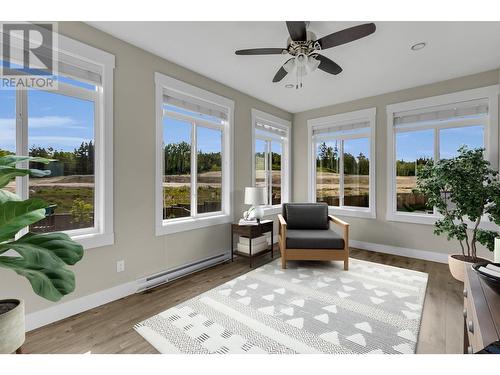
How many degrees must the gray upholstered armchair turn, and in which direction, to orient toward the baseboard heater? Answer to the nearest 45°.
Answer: approximately 90° to its right

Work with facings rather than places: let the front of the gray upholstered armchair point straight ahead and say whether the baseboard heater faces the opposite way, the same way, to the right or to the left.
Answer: to the left

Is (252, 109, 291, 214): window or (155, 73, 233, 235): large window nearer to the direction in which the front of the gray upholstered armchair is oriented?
the large window

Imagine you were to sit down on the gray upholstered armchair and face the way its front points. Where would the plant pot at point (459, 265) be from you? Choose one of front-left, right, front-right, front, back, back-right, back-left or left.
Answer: left

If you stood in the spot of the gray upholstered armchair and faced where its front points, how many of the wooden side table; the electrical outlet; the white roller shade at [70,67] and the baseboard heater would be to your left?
0

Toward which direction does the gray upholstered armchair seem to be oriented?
toward the camera

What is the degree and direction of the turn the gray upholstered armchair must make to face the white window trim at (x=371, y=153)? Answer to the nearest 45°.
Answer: approximately 135° to its left

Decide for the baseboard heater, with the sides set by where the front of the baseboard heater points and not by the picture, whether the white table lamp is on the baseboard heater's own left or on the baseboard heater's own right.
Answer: on the baseboard heater's own left

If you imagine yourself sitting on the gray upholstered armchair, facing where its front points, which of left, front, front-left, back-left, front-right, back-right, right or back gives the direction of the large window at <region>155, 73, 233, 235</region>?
right

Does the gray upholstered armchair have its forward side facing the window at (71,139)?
no

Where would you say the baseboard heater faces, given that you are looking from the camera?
facing the viewer and to the right of the viewer
